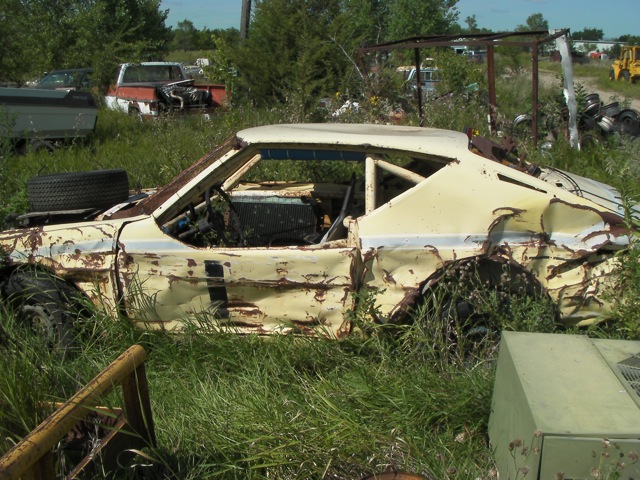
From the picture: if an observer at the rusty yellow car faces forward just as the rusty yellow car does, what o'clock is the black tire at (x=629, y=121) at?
The black tire is roughly at 4 o'clock from the rusty yellow car.

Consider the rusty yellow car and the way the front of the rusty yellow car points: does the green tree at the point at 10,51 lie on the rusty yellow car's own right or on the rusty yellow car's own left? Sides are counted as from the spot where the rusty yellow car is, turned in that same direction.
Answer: on the rusty yellow car's own right

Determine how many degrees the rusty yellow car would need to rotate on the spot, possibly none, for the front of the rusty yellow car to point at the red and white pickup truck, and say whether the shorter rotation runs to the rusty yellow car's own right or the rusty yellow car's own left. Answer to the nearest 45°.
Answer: approximately 90° to the rusty yellow car's own right

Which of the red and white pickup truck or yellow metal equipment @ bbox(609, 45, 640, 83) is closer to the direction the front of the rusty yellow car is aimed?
the red and white pickup truck

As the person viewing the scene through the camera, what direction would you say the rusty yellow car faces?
facing to the left of the viewer

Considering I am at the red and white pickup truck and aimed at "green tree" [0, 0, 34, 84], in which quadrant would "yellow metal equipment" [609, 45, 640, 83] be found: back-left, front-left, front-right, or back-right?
back-right

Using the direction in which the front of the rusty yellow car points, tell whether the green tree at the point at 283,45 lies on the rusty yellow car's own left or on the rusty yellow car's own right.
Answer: on the rusty yellow car's own right
